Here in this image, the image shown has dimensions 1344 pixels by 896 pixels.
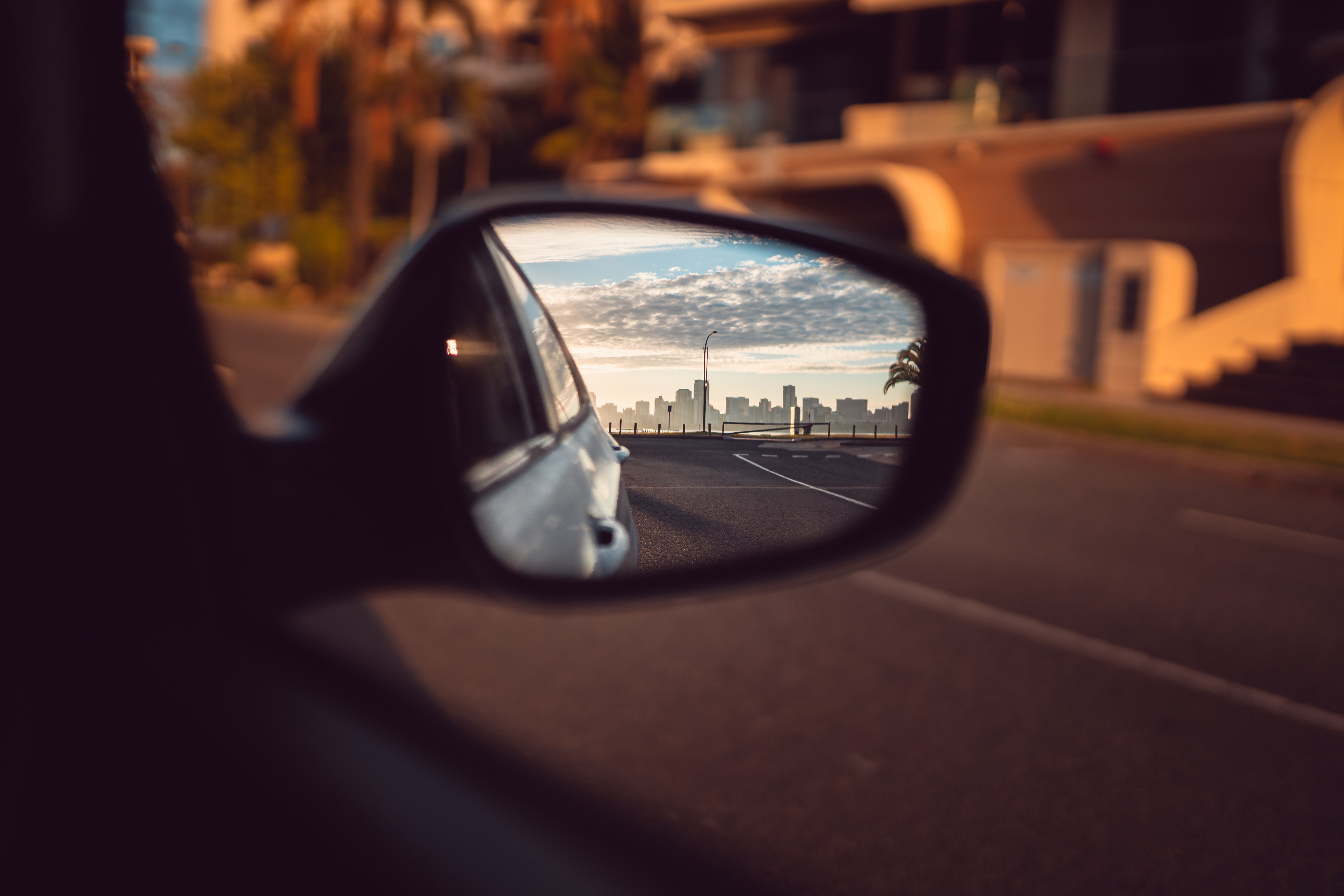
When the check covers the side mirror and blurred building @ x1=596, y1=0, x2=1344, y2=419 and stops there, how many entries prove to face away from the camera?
0

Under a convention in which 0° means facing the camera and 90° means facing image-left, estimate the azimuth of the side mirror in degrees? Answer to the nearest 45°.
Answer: approximately 0°

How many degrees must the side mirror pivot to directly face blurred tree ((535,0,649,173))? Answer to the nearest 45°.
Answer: approximately 180°

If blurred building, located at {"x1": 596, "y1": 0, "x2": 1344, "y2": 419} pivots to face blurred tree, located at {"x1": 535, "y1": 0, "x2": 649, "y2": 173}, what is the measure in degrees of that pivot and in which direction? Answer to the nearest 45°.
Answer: approximately 90° to its right

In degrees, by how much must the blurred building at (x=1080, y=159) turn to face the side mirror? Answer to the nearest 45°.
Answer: approximately 45° to its left

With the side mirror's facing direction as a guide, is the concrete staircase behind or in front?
behind

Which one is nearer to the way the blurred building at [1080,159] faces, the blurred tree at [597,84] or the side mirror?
the side mirror
